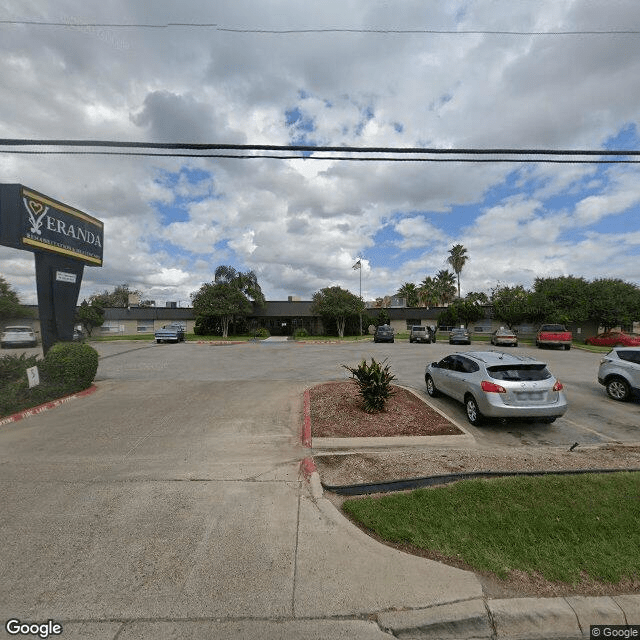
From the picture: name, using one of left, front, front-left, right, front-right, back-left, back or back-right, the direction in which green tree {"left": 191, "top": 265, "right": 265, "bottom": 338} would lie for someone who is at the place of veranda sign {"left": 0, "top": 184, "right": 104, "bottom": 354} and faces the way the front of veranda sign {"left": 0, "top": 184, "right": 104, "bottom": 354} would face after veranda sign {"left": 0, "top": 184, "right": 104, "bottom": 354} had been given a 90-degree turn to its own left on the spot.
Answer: front

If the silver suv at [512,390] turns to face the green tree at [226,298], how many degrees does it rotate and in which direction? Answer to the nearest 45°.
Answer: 0° — it already faces it

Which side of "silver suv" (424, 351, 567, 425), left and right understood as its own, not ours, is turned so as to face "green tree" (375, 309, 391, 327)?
front

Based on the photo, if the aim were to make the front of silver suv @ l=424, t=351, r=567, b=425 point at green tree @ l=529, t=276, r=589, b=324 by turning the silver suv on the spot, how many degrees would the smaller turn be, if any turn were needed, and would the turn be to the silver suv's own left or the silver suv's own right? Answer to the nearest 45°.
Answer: approximately 45° to the silver suv's own right

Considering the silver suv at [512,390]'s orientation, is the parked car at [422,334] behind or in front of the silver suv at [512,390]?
in front

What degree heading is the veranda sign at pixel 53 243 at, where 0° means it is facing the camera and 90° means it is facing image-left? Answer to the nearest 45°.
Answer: approximately 315°

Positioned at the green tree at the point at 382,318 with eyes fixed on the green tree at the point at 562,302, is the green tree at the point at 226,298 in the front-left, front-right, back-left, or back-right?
back-right

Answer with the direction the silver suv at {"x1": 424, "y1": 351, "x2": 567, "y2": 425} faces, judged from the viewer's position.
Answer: facing away from the viewer and to the left of the viewer

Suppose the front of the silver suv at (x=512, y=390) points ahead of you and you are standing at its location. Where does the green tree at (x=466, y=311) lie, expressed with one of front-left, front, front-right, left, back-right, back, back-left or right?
front-right

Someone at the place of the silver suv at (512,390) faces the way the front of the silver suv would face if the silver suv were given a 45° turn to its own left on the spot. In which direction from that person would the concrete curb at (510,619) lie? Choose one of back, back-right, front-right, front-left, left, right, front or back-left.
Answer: left
